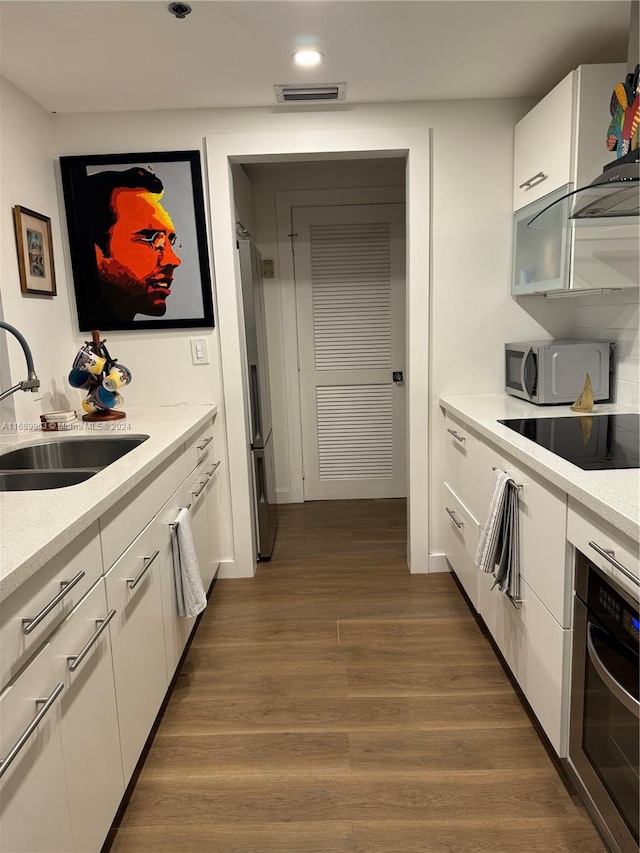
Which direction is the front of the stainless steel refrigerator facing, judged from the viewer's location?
facing to the right of the viewer

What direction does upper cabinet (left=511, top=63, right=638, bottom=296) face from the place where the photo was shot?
facing to the left of the viewer

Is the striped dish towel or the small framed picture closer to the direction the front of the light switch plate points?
the striped dish towel

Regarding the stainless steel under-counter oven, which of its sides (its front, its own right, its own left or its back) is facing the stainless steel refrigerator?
right

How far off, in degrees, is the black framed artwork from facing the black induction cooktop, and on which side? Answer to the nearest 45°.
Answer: approximately 45° to its left
